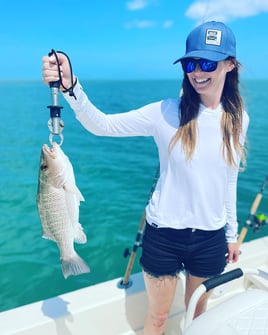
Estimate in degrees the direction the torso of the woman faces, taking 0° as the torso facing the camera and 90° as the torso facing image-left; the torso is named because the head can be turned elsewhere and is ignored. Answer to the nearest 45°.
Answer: approximately 0°

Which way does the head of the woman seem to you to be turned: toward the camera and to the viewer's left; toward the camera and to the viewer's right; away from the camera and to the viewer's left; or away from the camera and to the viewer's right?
toward the camera and to the viewer's left
